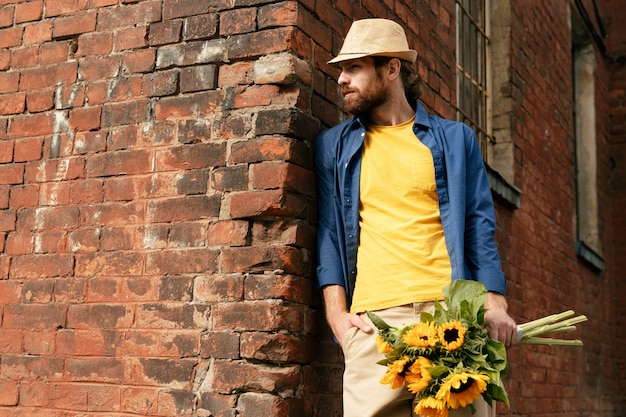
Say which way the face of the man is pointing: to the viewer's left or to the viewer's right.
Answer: to the viewer's left

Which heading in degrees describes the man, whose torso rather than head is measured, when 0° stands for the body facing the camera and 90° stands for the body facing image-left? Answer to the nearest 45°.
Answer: approximately 0°
